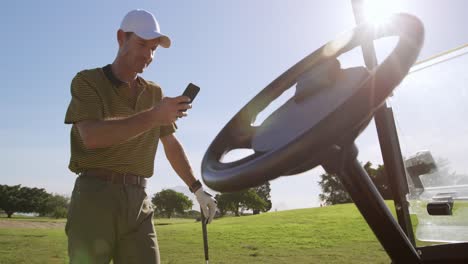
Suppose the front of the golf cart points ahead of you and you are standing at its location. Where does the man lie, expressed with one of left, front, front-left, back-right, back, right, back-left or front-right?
back-left

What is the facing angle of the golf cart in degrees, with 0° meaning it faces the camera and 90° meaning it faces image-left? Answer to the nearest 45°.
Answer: approximately 270°
